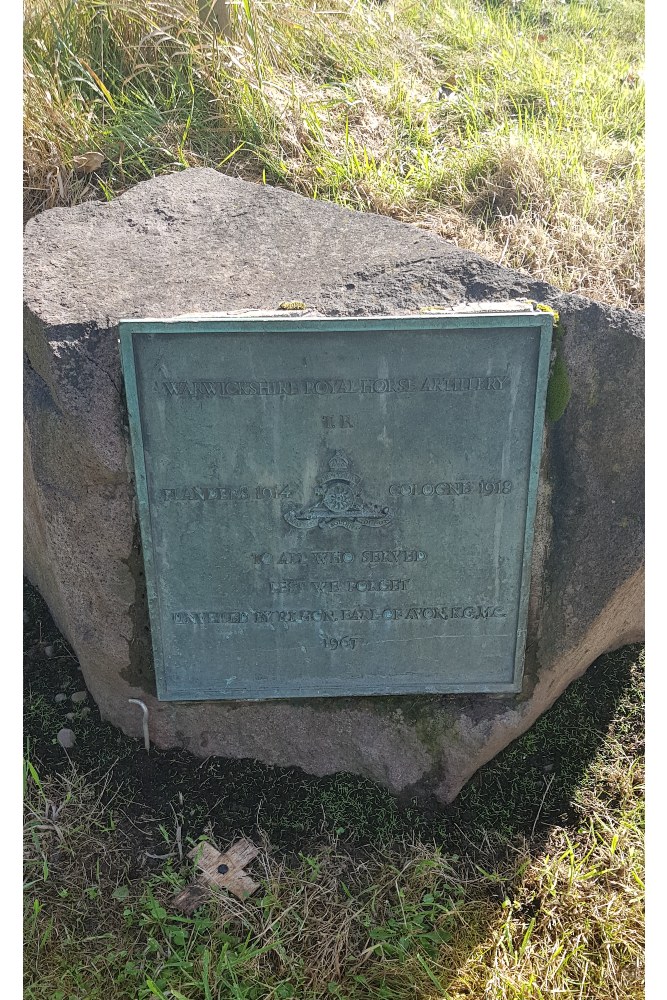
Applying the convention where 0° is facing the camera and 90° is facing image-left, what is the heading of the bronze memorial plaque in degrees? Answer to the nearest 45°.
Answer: approximately 0°
